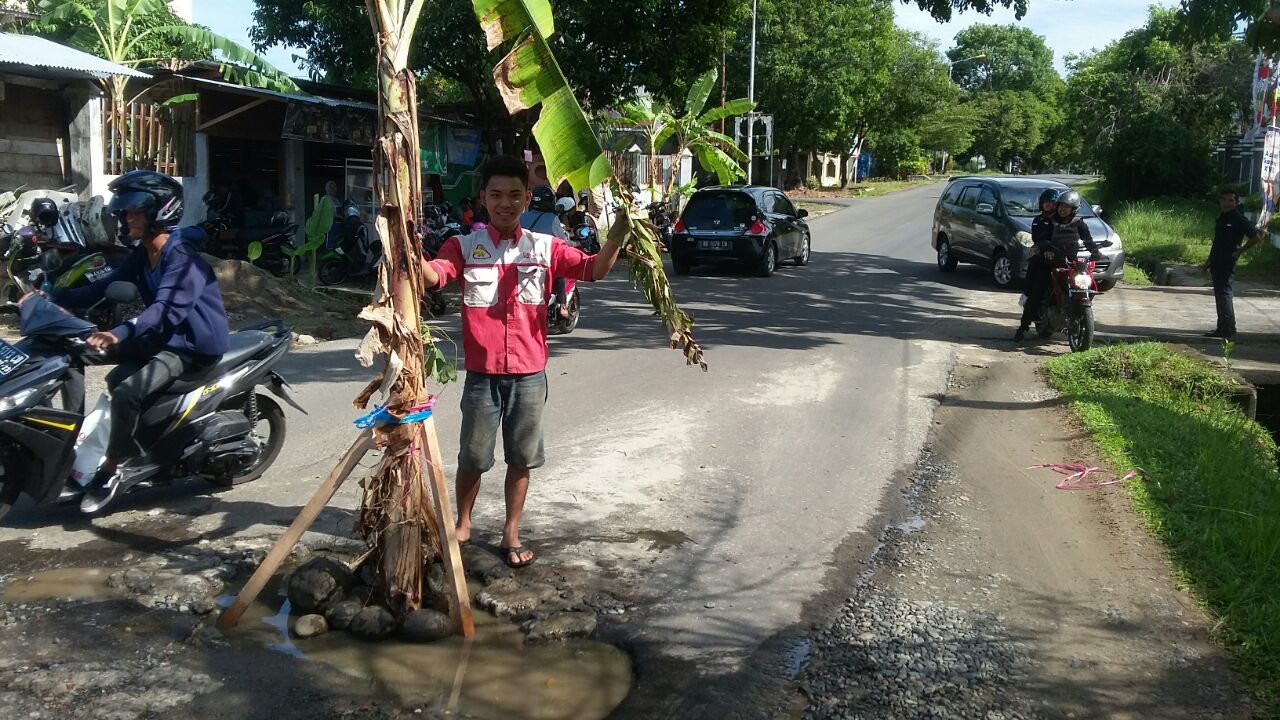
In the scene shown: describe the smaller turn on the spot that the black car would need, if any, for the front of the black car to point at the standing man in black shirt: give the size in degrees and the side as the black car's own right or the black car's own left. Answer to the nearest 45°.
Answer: approximately 90° to the black car's own right

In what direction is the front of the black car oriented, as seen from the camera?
facing away from the viewer and to the right of the viewer

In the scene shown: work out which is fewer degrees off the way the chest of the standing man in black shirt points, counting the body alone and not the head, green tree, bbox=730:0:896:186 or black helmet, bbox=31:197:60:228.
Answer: the black helmet

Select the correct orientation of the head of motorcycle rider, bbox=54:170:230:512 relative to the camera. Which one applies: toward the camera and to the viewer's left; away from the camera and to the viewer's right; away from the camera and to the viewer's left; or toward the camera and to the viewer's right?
toward the camera and to the viewer's left

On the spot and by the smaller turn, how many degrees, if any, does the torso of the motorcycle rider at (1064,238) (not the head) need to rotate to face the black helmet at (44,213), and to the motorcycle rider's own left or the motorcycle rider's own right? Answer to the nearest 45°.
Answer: approximately 90° to the motorcycle rider's own right

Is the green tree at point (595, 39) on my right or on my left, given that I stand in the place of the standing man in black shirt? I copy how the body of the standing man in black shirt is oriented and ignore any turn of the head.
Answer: on my right

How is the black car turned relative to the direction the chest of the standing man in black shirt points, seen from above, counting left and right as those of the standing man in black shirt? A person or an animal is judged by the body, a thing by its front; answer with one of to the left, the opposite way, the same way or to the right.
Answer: the opposite way

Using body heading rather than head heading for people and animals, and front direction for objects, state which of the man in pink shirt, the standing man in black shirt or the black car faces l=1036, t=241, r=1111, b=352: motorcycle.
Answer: the standing man in black shirt

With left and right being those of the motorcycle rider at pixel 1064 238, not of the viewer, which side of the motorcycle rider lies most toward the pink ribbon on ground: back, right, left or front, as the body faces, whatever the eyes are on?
front

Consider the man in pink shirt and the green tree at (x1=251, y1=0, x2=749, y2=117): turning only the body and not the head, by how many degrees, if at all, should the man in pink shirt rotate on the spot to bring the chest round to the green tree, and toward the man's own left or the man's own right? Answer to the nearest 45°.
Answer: approximately 180°
